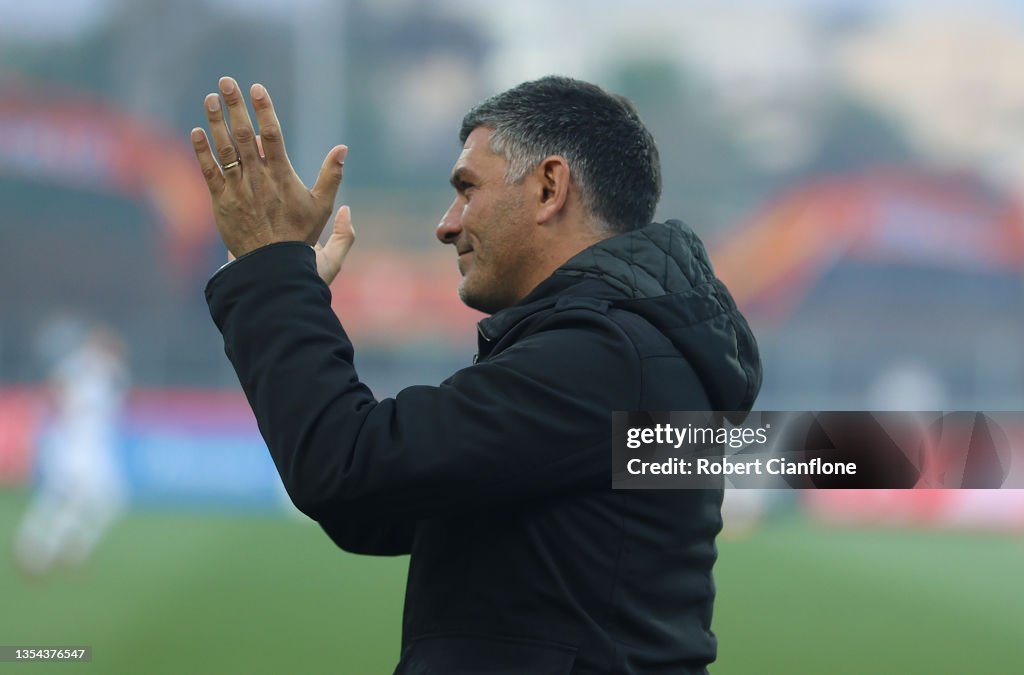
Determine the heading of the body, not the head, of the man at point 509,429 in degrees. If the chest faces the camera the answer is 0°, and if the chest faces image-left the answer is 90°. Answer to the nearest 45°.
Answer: approximately 90°

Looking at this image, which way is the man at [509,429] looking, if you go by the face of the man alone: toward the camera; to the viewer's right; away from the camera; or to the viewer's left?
to the viewer's left

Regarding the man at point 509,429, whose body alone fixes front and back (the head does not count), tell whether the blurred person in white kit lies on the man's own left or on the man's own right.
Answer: on the man's own right
